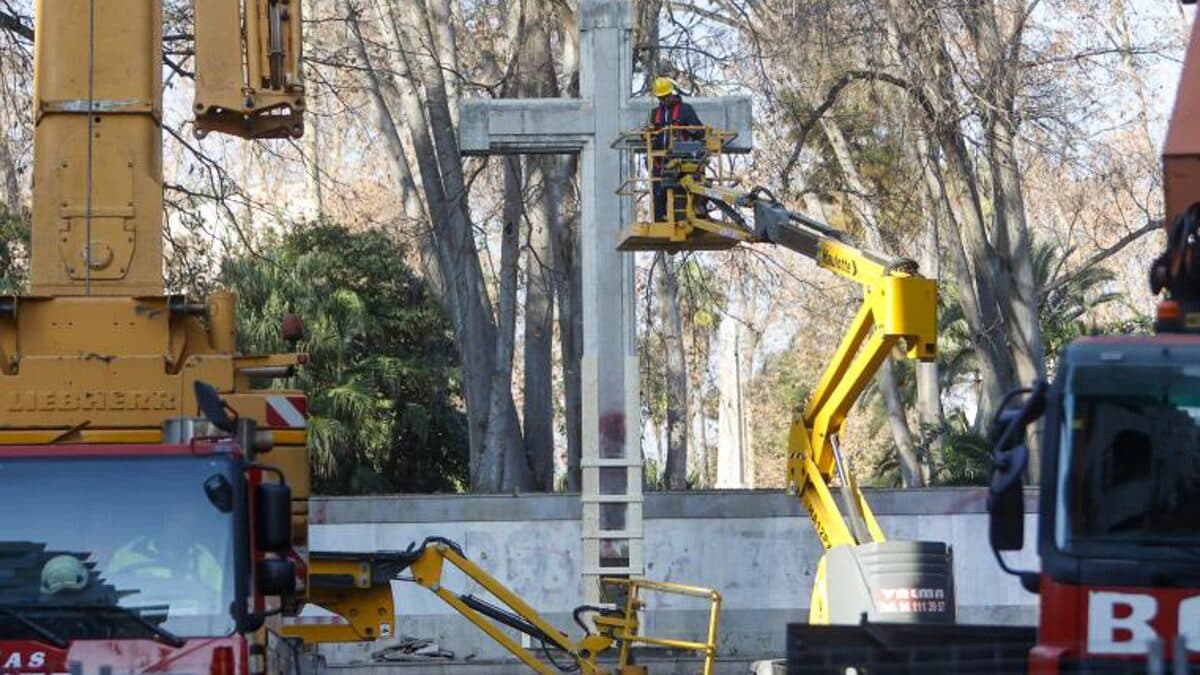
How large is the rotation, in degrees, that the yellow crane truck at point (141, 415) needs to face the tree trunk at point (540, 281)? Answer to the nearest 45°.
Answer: approximately 180°

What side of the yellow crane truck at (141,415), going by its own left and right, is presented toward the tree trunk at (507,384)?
back

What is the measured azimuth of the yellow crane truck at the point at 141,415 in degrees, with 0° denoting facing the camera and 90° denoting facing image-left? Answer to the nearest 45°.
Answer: approximately 0°

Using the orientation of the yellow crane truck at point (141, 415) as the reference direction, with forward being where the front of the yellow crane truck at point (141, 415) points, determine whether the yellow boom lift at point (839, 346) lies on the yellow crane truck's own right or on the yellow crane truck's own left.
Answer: on the yellow crane truck's own left

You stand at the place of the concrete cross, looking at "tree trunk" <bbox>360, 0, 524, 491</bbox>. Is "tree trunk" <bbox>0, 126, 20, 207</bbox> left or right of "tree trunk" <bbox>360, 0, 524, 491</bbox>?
left

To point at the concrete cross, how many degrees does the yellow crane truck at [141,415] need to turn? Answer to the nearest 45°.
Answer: approximately 135° to its left
